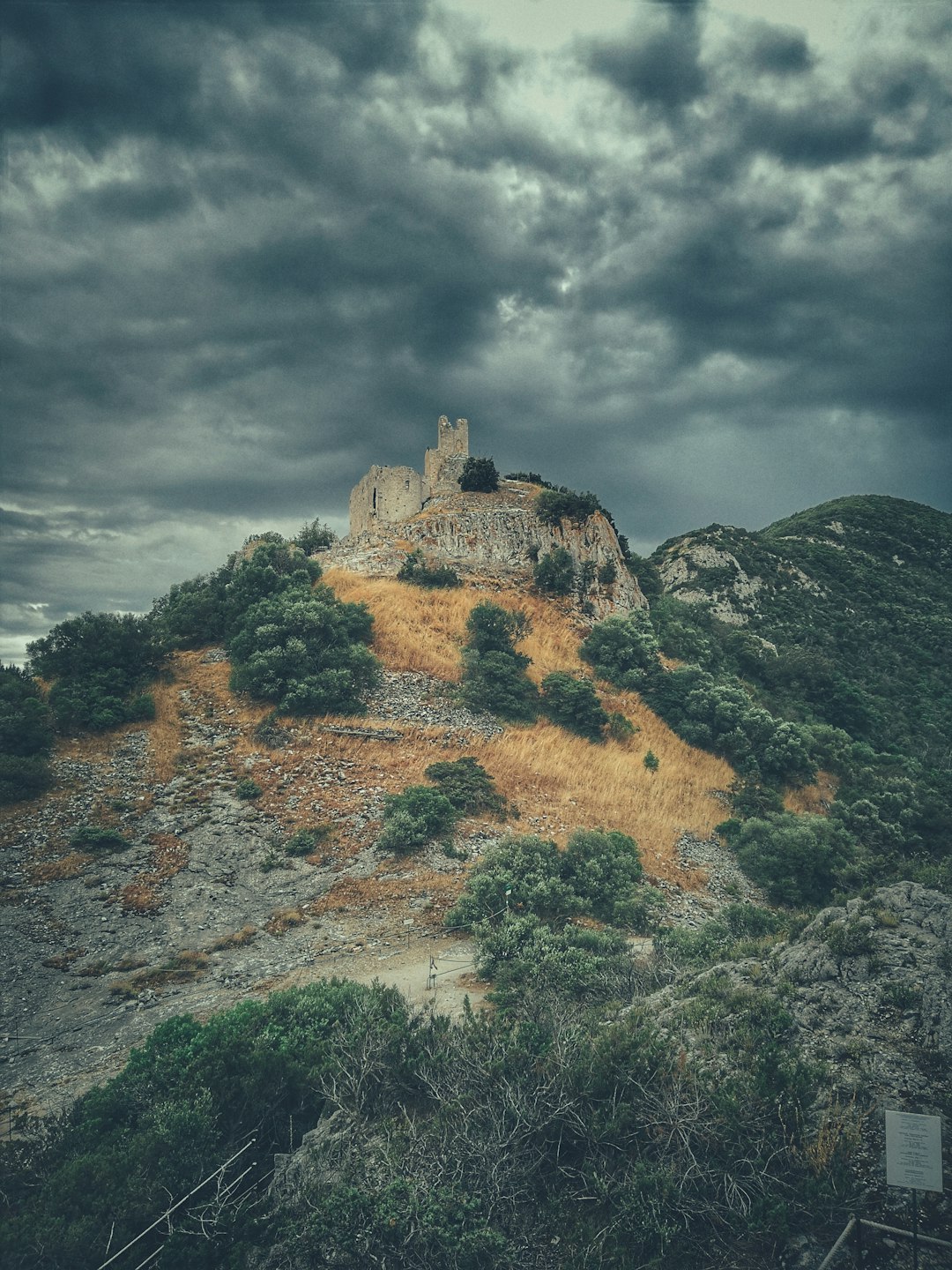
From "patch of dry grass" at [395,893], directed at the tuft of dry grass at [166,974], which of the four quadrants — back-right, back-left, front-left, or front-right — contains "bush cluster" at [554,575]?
back-right

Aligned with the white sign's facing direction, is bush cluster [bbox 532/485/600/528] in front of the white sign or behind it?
behind

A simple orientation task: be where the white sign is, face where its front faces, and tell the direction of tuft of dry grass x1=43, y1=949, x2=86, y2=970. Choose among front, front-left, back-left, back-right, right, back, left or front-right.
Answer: right

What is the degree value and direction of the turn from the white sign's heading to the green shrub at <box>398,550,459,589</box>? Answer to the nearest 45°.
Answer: approximately 135° to its right

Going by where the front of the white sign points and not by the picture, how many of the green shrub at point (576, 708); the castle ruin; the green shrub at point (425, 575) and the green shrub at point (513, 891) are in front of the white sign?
0

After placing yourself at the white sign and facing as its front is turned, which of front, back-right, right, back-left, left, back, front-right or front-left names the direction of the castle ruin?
back-right

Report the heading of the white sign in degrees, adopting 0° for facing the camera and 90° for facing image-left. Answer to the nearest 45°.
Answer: approximately 0°

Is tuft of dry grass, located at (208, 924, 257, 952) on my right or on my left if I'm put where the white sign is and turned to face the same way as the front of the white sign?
on my right

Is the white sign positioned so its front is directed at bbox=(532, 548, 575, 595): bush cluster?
no

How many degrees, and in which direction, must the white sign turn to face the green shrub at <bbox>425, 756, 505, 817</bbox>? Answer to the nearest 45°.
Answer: approximately 135° to its right

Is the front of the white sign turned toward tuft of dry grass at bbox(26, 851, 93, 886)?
no

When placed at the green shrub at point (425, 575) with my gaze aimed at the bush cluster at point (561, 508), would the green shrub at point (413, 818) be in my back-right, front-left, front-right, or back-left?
back-right

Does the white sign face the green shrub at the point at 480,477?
no

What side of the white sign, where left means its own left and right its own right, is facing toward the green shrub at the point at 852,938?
back

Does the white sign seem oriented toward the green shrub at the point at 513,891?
no

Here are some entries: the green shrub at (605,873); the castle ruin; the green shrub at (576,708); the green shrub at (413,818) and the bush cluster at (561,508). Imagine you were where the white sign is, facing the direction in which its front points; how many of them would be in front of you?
0
